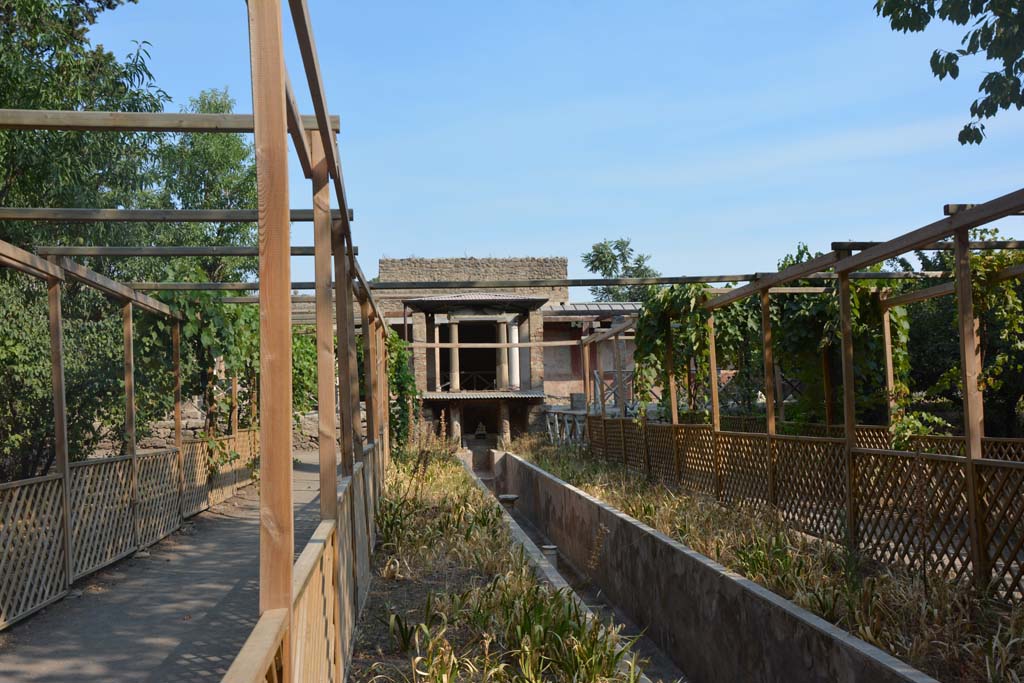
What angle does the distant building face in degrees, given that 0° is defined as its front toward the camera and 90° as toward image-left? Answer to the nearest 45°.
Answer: approximately 0°

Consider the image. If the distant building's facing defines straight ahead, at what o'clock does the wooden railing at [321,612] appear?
The wooden railing is roughly at 12 o'clock from the distant building.

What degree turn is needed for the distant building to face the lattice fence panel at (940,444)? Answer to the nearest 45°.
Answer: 0° — it already faces it

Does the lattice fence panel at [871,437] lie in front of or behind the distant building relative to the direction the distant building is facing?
in front

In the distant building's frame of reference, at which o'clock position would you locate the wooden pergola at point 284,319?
The wooden pergola is roughly at 12 o'clock from the distant building.

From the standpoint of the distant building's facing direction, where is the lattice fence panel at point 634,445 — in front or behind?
in front

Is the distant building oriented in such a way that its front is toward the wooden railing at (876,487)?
yes
